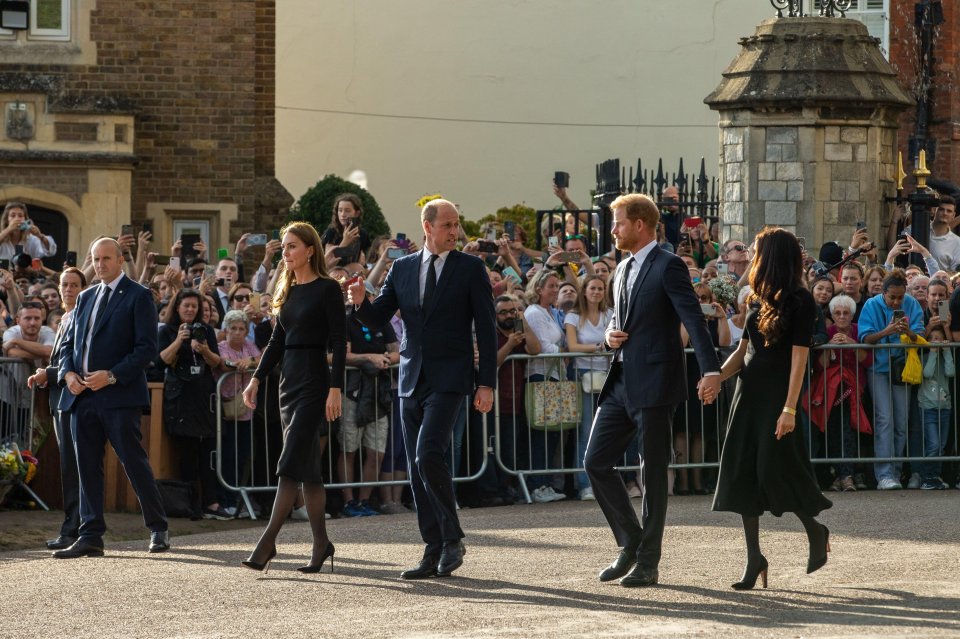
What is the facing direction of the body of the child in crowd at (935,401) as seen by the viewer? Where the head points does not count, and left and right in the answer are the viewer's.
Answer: facing the viewer

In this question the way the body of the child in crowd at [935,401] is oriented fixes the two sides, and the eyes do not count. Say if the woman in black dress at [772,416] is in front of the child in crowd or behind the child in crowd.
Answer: in front

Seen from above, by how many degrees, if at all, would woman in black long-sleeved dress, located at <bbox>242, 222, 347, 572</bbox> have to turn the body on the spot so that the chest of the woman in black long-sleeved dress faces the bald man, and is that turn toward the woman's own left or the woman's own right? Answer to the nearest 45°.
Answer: approximately 90° to the woman's own right

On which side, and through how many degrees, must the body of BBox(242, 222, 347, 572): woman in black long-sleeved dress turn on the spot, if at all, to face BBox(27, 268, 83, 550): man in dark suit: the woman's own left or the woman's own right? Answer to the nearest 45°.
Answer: approximately 90° to the woman's own right

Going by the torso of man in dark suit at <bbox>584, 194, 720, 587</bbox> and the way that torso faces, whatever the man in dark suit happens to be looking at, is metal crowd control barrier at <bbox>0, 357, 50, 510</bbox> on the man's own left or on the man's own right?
on the man's own right

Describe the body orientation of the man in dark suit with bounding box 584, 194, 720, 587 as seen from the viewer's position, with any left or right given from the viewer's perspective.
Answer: facing the viewer and to the left of the viewer

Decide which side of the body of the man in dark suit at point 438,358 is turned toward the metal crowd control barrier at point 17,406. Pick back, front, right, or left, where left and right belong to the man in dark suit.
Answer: right

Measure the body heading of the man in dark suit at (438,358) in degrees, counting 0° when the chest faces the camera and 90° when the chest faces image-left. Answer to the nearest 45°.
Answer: approximately 45°

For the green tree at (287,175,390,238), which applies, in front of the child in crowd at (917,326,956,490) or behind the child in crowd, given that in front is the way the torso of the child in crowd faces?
behind
